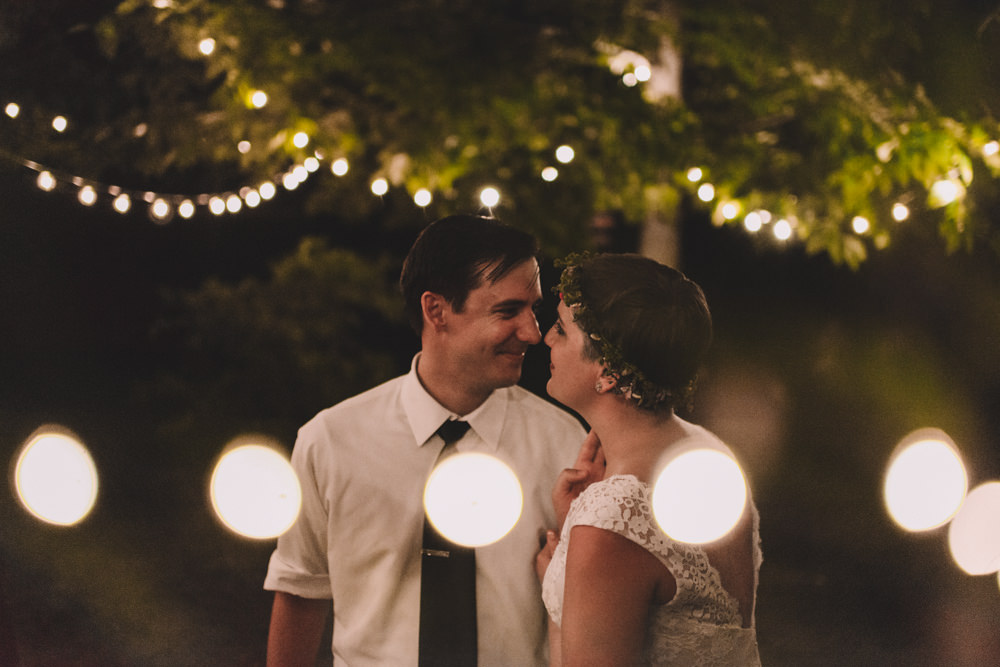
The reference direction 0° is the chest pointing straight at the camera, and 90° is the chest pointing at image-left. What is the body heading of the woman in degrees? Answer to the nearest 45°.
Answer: approximately 135°

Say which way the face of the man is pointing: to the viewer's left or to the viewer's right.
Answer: to the viewer's right

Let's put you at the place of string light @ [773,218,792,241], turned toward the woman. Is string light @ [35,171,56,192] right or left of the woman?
right

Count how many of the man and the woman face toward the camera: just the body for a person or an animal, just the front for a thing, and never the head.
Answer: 1

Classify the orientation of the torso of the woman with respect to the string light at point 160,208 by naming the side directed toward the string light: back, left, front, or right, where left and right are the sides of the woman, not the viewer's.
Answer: front

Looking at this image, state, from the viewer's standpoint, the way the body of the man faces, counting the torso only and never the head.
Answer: toward the camera
